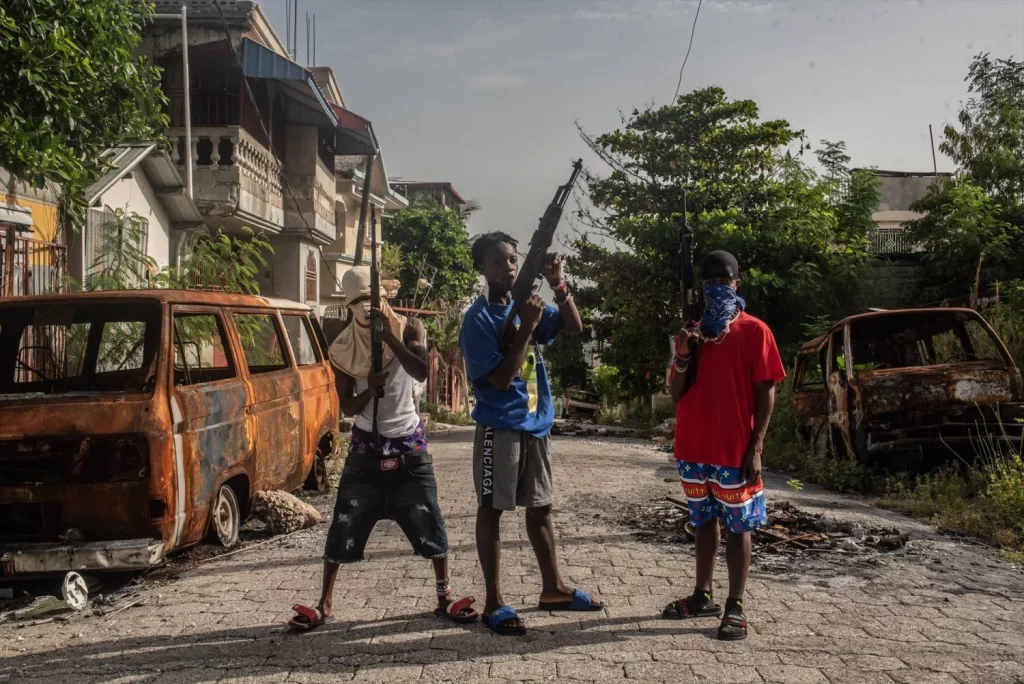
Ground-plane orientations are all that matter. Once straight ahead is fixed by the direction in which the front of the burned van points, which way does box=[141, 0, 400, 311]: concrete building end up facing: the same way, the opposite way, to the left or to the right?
to the left

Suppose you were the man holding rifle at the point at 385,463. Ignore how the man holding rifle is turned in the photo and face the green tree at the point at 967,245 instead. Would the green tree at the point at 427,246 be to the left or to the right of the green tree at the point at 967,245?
left

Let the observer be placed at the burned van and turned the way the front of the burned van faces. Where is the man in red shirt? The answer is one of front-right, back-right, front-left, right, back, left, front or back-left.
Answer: left

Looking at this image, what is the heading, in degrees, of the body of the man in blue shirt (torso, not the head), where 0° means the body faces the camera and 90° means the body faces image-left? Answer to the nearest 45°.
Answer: approximately 315°

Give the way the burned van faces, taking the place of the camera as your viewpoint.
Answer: facing the viewer and to the left of the viewer

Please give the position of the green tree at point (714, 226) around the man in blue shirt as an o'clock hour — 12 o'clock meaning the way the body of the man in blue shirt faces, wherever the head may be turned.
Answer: The green tree is roughly at 8 o'clock from the man in blue shirt.

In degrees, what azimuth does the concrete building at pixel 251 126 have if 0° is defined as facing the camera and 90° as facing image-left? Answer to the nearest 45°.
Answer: approximately 315°

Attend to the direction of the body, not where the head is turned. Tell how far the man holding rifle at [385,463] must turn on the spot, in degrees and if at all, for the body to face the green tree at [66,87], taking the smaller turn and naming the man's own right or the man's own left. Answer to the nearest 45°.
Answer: approximately 135° to the man's own right

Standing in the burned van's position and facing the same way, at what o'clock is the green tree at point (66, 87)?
The green tree is roughly at 4 o'clock from the burned van.

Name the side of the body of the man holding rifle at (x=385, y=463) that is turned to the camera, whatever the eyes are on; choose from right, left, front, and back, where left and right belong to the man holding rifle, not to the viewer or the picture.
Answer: front

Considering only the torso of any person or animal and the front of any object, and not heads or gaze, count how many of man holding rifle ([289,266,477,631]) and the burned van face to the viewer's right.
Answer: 0

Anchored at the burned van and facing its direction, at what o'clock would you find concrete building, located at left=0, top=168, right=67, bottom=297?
The concrete building is roughly at 4 o'clock from the burned van.

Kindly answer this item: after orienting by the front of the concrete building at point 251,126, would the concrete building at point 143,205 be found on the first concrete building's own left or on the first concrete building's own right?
on the first concrete building's own right
